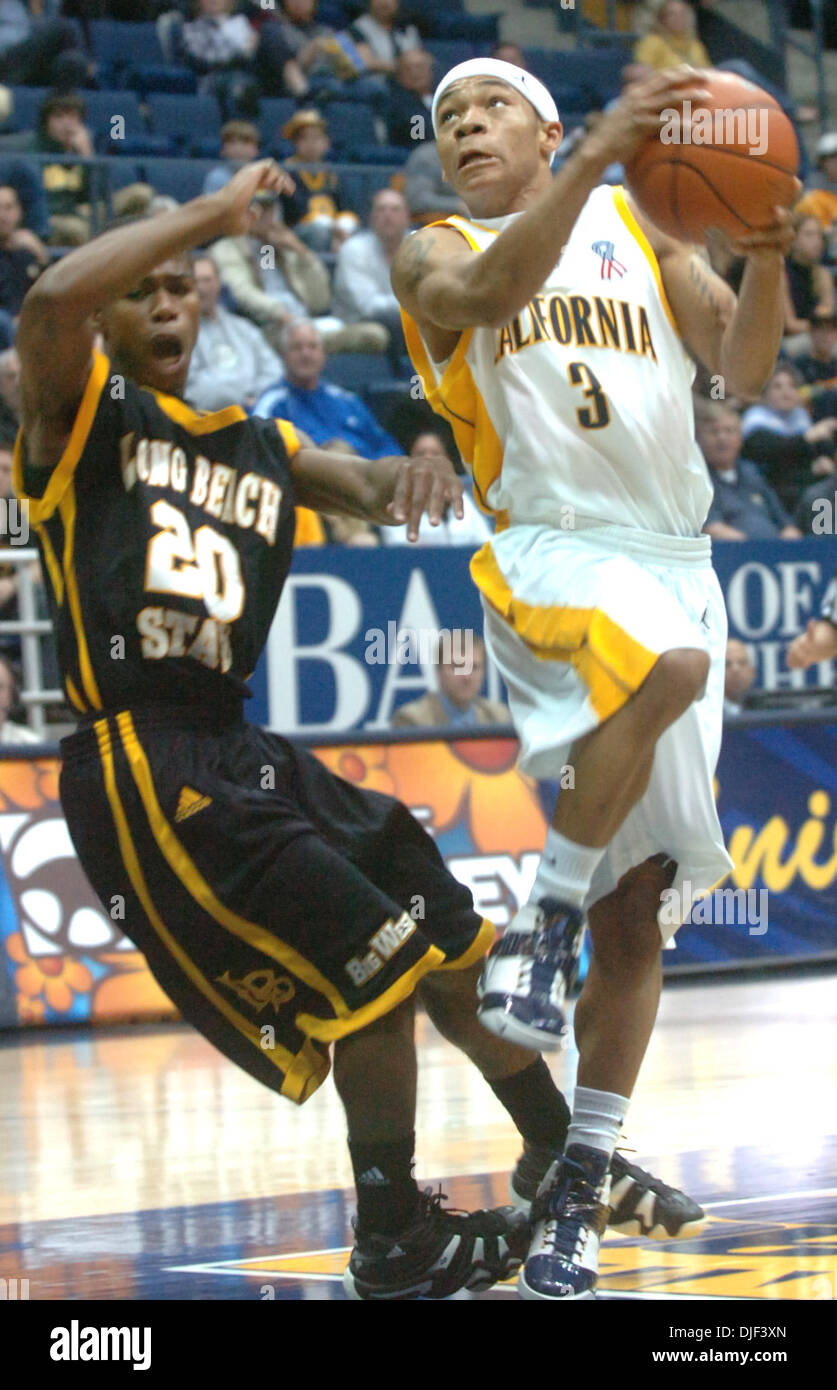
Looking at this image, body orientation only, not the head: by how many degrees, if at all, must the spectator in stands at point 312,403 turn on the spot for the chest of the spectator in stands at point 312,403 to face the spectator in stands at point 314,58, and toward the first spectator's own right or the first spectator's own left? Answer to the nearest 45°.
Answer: approximately 180°

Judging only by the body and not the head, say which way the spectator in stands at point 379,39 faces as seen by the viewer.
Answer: toward the camera

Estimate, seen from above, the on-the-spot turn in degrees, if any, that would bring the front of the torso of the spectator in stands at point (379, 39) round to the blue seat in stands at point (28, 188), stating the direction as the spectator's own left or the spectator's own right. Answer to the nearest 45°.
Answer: approximately 45° to the spectator's own right

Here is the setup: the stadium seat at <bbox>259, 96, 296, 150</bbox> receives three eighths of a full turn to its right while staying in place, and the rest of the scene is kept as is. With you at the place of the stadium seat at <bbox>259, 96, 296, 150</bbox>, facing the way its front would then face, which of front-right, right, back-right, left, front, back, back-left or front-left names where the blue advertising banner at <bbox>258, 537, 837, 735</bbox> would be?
back-left

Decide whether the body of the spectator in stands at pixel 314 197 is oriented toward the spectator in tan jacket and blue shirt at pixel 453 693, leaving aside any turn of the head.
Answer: yes

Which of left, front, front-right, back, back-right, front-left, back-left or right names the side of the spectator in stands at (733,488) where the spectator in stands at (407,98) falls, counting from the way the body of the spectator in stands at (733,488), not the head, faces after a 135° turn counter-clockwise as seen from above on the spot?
left

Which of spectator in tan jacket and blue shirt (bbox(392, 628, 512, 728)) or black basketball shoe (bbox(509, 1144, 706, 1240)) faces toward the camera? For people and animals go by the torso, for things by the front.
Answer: the spectator in tan jacket and blue shirt

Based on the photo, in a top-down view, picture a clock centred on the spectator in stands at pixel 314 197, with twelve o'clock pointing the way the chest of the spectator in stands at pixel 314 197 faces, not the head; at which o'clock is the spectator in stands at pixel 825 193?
the spectator in stands at pixel 825 193 is roughly at 8 o'clock from the spectator in stands at pixel 314 197.

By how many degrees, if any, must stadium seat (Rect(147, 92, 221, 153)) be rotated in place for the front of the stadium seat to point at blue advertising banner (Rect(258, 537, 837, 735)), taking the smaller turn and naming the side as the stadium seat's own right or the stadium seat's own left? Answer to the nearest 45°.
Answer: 0° — it already faces it

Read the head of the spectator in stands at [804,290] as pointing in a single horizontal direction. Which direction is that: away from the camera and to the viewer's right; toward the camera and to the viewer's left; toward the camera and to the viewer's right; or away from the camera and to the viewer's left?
toward the camera and to the viewer's left

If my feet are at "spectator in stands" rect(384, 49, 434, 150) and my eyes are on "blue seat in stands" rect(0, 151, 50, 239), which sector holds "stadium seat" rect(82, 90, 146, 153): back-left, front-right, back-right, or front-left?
front-right

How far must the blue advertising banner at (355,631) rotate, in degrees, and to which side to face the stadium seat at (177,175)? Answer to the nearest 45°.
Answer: approximately 180°

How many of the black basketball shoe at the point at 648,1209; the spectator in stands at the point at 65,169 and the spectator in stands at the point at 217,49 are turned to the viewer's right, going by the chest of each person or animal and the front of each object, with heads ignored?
1

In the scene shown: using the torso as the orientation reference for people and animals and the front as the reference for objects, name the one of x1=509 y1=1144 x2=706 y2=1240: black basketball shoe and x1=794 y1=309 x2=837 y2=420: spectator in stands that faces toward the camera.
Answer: the spectator in stands

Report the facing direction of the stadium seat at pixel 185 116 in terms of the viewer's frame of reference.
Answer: facing the viewer

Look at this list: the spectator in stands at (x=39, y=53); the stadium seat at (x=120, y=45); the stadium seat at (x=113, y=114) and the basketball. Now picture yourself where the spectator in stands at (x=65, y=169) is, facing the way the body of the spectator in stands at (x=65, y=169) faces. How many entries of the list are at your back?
3

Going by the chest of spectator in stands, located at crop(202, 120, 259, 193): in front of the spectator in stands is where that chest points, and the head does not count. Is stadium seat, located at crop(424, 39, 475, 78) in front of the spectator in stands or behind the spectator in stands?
behind

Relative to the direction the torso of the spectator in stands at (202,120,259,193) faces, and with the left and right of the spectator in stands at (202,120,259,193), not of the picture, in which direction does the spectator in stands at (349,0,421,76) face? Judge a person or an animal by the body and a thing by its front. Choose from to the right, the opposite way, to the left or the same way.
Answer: the same way

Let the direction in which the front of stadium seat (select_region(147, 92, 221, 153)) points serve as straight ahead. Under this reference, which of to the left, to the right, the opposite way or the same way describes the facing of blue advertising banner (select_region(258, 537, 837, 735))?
the same way
